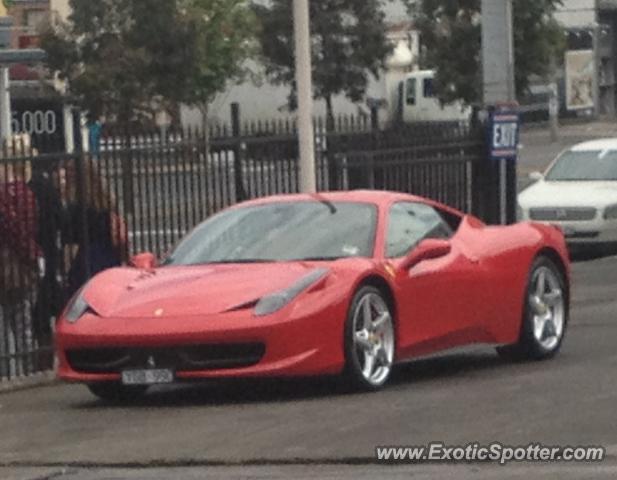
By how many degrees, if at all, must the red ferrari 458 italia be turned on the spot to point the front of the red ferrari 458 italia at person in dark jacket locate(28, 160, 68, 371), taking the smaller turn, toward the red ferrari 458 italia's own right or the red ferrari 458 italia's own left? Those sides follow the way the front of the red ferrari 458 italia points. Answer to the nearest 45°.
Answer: approximately 90° to the red ferrari 458 italia's own right

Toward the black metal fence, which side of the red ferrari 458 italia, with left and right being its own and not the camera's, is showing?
right

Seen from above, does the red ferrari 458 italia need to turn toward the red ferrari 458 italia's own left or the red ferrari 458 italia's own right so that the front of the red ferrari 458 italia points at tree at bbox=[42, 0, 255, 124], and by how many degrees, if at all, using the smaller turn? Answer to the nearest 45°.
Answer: approximately 135° to the red ferrari 458 italia's own right

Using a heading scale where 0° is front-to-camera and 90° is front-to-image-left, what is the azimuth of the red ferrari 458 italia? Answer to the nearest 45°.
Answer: approximately 45°

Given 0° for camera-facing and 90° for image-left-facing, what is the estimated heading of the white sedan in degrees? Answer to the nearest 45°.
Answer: approximately 0°

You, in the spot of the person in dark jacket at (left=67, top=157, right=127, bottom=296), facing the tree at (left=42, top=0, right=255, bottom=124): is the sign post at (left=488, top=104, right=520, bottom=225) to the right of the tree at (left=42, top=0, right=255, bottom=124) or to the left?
right
